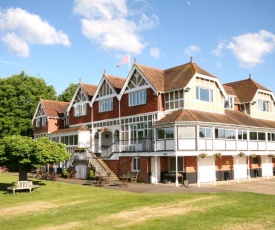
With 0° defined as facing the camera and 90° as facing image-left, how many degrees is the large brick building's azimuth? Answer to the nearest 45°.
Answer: approximately 45°

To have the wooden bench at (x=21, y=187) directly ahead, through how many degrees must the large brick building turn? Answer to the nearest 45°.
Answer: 0° — it already faces it

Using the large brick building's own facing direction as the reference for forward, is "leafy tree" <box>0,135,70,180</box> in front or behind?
in front
